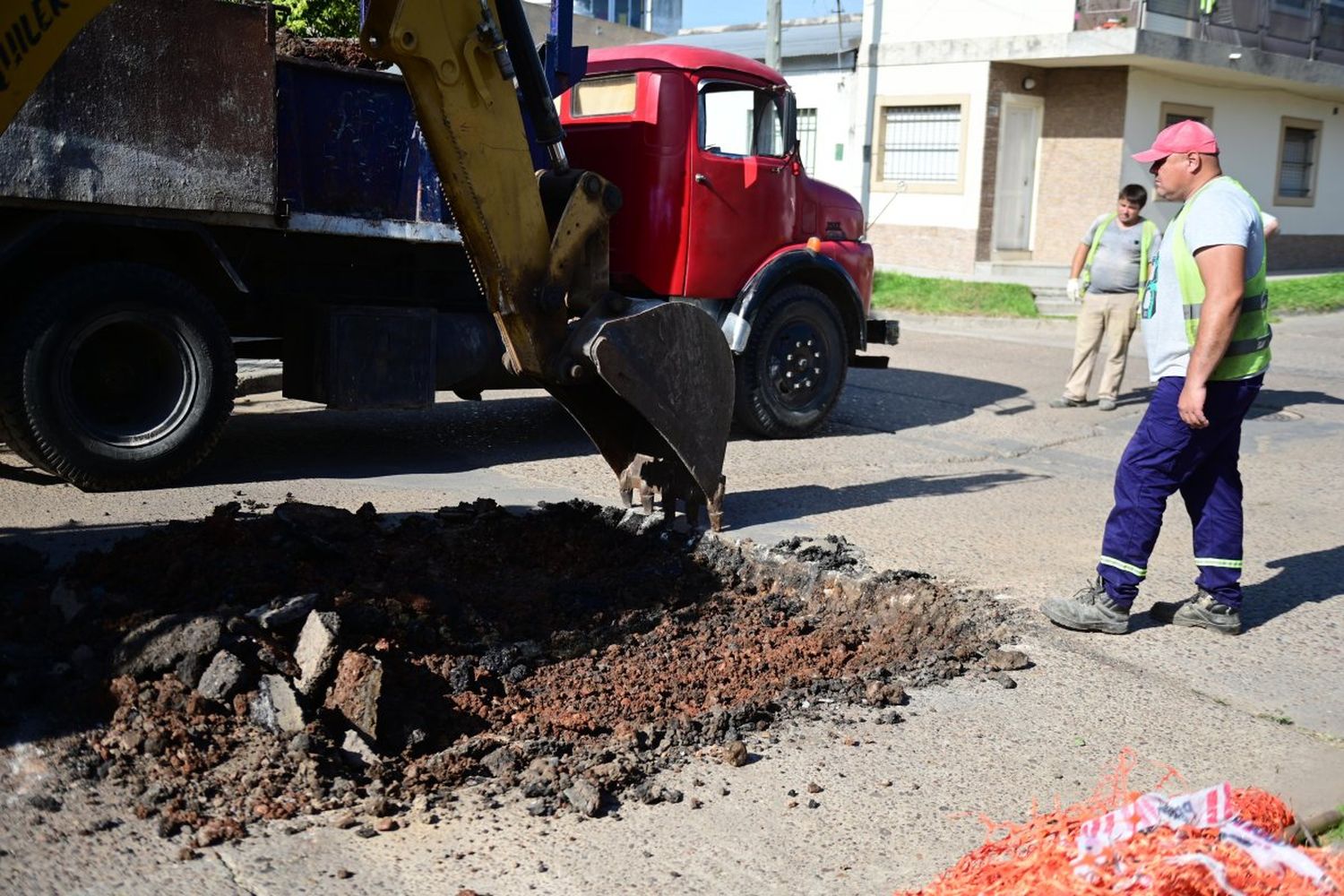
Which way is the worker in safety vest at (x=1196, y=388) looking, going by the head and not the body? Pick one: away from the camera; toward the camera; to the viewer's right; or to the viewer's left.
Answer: to the viewer's left

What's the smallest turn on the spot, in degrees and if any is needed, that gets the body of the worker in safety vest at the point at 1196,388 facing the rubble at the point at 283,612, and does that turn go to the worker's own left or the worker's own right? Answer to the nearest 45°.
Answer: approximately 45° to the worker's own left

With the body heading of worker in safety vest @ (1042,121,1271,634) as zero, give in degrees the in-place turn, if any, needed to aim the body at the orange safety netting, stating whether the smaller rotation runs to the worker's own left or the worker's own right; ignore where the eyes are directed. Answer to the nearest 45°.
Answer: approximately 90° to the worker's own left

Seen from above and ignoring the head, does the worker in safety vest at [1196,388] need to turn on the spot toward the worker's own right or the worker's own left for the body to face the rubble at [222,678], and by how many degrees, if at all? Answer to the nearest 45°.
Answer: approximately 45° to the worker's own left

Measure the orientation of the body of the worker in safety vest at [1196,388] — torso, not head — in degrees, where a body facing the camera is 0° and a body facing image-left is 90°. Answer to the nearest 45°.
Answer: approximately 90°

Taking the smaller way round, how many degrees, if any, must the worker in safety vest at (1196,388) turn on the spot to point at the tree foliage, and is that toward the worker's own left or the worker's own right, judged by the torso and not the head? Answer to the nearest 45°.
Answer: approximately 45° to the worker's own right

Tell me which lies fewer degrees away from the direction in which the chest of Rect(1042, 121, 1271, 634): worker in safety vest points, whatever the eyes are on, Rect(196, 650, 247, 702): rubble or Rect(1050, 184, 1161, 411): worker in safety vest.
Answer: the rubble

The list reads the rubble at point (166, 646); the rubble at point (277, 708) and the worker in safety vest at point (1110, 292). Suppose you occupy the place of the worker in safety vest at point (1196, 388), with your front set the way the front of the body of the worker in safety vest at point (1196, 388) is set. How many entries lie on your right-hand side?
1

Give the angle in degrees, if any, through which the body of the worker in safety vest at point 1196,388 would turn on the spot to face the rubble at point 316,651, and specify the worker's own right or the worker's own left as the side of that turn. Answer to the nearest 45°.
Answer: approximately 45° to the worker's own left
